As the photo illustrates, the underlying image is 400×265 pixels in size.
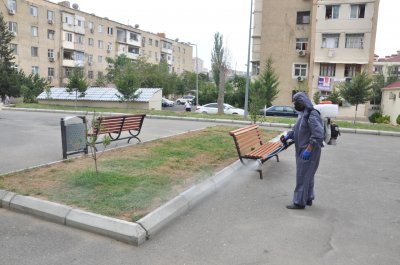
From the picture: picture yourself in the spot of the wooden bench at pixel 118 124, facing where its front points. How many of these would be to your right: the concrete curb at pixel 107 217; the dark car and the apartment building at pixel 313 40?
2

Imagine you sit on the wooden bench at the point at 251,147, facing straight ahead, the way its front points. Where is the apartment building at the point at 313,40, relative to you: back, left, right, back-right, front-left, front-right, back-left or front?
back-left

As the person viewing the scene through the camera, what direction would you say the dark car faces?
facing to the left of the viewer

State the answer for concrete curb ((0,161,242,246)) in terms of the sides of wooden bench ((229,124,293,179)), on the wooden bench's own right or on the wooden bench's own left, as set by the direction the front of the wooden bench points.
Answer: on the wooden bench's own right

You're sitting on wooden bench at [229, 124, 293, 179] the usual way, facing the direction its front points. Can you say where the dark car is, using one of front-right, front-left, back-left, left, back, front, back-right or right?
back-left

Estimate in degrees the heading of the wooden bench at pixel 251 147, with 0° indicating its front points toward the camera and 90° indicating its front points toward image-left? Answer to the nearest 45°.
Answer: approximately 315°

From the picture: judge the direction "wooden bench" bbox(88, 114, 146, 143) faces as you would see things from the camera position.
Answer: facing away from the viewer and to the left of the viewer

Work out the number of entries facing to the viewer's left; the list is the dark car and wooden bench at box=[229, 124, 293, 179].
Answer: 1

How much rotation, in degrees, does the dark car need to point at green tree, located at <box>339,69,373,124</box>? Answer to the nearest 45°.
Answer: approximately 135° to its left

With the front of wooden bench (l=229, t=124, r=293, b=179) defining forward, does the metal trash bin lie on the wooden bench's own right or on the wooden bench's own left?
on the wooden bench's own right
